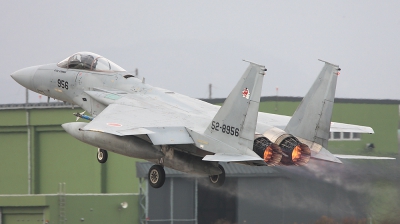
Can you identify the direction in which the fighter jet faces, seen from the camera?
facing away from the viewer and to the left of the viewer
